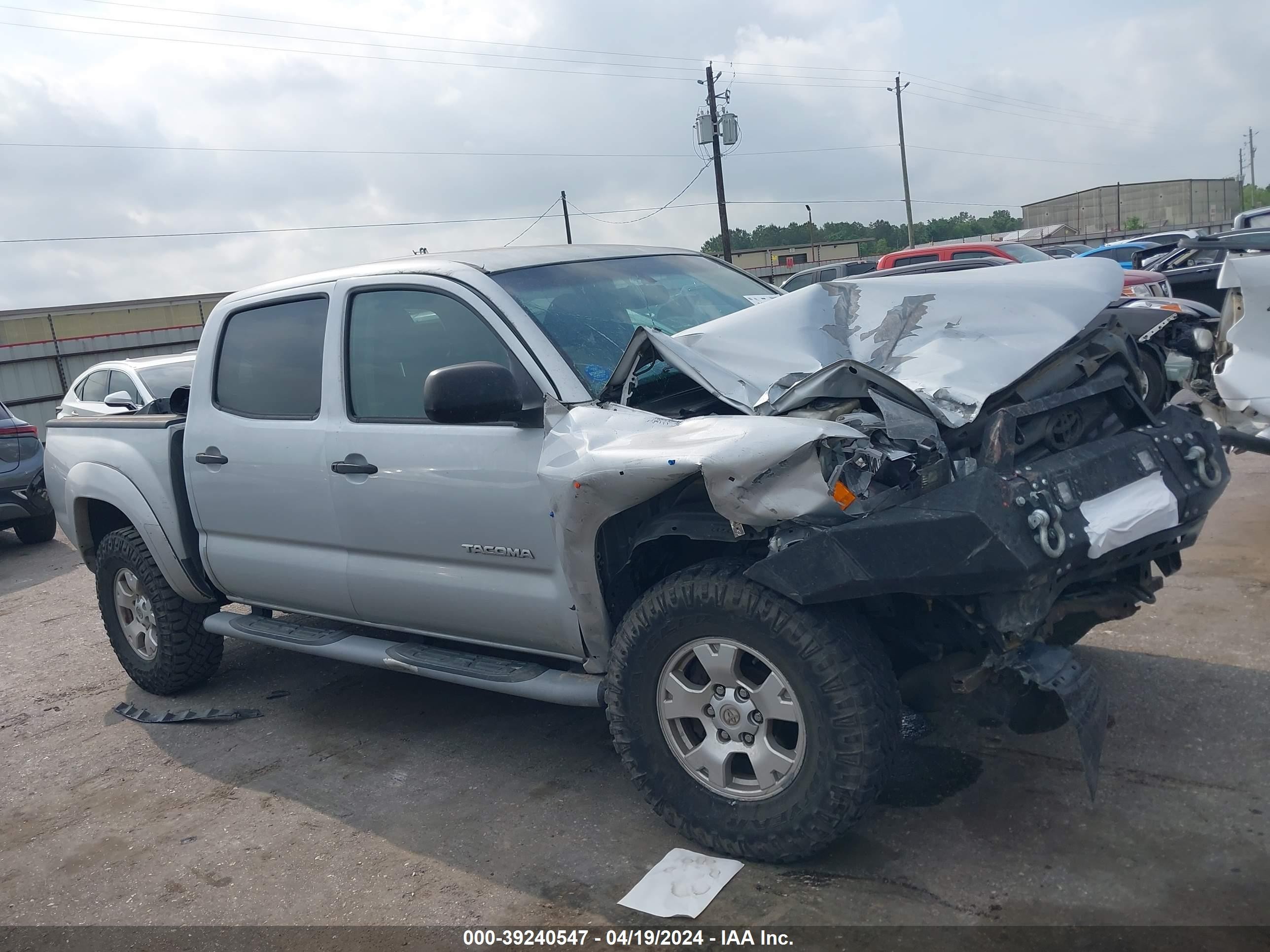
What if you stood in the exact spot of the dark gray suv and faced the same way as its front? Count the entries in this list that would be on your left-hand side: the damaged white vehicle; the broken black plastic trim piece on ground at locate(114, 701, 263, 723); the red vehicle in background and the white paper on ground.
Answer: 0

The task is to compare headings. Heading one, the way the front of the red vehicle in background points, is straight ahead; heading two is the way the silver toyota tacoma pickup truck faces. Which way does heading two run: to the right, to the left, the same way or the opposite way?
the same way

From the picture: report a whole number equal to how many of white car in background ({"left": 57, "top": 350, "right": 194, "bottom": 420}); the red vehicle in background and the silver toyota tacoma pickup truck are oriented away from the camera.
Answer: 0

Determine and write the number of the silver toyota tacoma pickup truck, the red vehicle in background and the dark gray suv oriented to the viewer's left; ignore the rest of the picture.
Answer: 0

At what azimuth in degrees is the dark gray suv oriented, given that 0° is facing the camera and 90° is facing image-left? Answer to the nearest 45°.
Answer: approximately 225°

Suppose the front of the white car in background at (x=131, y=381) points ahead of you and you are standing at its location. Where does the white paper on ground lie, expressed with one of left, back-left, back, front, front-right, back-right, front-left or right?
front-right

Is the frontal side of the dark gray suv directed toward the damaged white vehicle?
no

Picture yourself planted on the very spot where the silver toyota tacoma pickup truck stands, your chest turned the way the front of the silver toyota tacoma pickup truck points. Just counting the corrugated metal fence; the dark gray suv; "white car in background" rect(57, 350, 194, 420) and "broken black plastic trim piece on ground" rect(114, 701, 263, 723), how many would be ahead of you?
0

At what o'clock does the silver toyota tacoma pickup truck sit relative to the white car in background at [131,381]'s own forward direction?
The silver toyota tacoma pickup truck is roughly at 1 o'clock from the white car in background.

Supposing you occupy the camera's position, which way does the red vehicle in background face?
facing the viewer and to the right of the viewer

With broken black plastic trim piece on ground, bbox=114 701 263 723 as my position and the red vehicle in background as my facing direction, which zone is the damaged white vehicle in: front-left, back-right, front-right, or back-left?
front-right

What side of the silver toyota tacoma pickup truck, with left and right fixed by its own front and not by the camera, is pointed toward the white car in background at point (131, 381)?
back

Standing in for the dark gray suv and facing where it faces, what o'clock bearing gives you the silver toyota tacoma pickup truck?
The silver toyota tacoma pickup truck is roughly at 4 o'clock from the dark gray suv.

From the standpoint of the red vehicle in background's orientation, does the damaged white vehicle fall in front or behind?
in front

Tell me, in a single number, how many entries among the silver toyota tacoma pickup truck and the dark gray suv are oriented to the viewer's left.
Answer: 0

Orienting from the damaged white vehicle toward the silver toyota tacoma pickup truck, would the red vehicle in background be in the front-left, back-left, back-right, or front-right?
back-right
